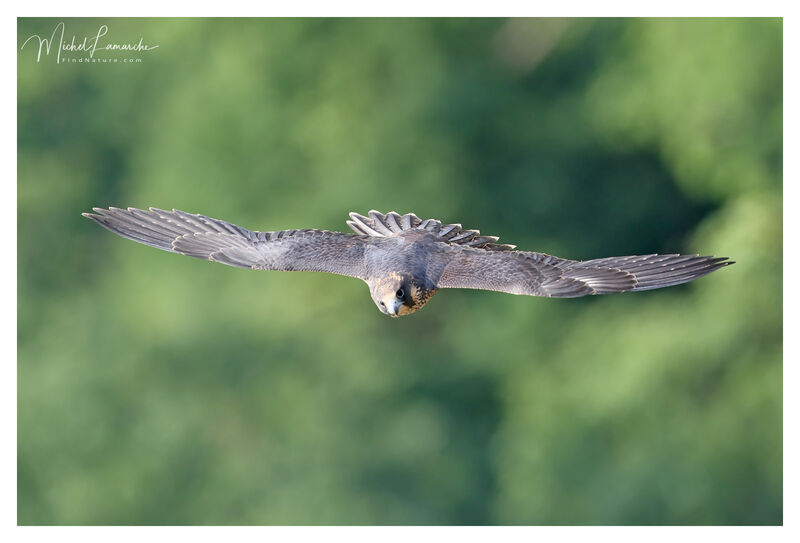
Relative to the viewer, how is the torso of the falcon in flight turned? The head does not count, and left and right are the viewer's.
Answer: facing the viewer
